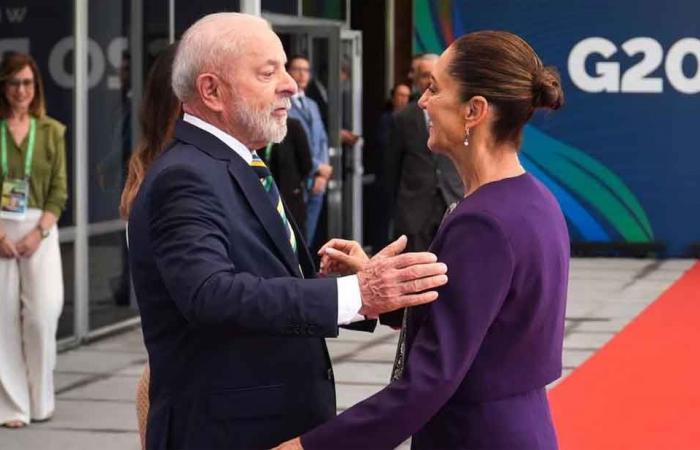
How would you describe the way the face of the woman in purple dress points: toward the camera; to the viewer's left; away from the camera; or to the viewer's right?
to the viewer's left

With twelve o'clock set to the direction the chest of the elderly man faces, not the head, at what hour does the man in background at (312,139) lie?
The man in background is roughly at 9 o'clock from the elderly man.

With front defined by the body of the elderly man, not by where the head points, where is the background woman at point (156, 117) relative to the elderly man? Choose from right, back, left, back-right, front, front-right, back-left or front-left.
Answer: left

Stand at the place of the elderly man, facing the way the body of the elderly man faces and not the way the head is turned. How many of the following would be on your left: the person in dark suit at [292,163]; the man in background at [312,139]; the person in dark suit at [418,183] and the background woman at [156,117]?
4

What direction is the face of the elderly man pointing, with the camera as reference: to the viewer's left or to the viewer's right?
to the viewer's right

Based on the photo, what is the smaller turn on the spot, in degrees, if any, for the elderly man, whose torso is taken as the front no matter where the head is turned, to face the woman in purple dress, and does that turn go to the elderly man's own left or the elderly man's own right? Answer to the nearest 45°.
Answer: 0° — they already face them

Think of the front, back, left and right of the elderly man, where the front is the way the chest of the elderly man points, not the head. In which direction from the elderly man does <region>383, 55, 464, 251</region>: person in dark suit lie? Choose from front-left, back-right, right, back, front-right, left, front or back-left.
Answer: left

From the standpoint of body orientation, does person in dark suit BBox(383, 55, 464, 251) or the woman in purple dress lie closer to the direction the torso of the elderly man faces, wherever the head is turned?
the woman in purple dress

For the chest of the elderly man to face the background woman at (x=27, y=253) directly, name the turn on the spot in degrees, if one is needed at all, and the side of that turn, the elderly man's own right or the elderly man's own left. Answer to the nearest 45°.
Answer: approximately 90° to the elderly man's own left

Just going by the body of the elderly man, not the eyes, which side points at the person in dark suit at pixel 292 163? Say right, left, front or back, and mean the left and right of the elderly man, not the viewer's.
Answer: left

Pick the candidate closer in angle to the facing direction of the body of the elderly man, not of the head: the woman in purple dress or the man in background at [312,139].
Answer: the woman in purple dress

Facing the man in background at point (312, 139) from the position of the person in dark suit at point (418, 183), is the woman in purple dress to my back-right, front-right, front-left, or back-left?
back-left

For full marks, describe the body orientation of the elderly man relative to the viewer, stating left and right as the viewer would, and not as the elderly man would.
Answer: facing to the right of the viewer
